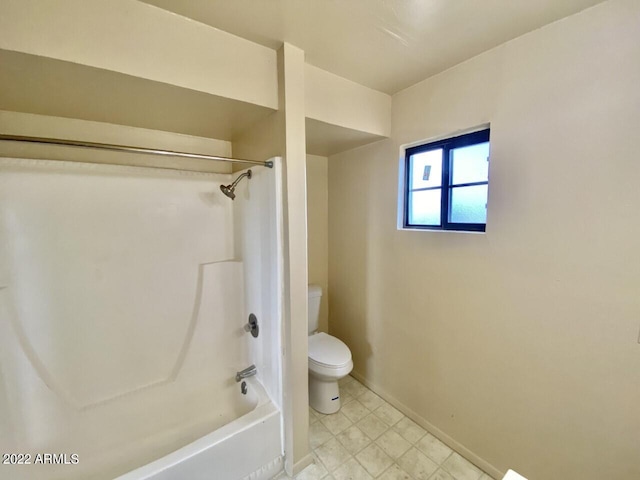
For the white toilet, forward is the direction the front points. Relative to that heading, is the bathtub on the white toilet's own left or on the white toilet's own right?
on the white toilet's own right

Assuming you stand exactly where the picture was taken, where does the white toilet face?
facing the viewer and to the right of the viewer

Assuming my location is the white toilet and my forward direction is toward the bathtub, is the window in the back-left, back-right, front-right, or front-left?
back-left

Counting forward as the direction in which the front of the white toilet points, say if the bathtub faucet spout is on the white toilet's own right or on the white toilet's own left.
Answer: on the white toilet's own right
